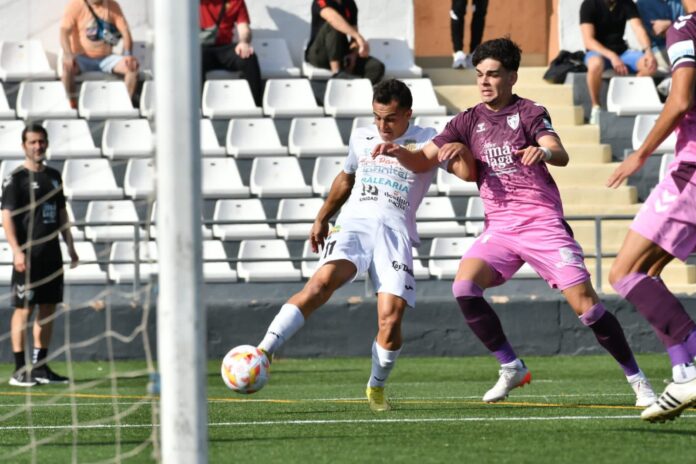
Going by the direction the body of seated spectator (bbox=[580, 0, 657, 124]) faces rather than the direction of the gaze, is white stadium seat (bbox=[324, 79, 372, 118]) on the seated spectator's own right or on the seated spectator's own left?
on the seated spectator's own right

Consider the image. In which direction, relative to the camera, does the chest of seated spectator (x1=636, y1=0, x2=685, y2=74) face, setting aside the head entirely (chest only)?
toward the camera

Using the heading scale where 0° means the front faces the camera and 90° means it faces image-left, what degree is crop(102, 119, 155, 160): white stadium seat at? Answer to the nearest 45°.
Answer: approximately 0°

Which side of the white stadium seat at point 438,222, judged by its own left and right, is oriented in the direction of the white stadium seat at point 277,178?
right

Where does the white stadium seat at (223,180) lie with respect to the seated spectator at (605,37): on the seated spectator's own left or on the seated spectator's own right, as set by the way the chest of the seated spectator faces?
on the seated spectator's own right

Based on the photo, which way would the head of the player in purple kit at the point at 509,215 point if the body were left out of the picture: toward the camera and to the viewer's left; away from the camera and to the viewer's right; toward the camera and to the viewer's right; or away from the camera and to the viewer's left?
toward the camera and to the viewer's left

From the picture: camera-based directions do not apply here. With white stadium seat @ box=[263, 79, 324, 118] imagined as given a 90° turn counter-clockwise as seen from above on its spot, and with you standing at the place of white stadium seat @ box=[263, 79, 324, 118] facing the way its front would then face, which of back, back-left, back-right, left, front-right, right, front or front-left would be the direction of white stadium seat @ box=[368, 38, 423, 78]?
front-left

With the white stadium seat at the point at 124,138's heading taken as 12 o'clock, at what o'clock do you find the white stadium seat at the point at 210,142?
the white stadium seat at the point at 210,142 is roughly at 9 o'clock from the white stadium seat at the point at 124,138.

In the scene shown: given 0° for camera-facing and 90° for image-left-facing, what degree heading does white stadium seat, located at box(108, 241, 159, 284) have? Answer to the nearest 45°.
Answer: approximately 0°

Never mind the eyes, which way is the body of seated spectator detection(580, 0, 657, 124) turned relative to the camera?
toward the camera

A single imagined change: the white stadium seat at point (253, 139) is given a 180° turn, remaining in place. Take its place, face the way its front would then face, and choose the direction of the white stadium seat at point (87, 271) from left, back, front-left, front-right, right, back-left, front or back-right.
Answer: back-left

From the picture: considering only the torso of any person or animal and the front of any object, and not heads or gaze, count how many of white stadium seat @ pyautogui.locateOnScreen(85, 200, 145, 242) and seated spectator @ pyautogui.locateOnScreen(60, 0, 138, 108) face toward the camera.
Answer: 2

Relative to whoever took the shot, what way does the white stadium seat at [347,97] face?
facing the viewer

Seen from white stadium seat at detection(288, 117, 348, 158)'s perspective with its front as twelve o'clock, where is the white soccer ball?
The white soccer ball is roughly at 12 o'clock from the white stadium seat.

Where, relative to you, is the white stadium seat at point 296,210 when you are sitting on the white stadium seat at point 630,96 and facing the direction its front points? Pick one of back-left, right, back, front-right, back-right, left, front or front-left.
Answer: front-right

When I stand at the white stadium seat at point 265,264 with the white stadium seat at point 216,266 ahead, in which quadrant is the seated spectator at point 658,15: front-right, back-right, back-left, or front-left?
back-right

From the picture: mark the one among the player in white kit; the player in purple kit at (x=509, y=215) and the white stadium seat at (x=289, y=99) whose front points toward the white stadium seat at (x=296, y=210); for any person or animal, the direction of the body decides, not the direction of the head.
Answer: the white stadium seat at (x=289, y=99)
